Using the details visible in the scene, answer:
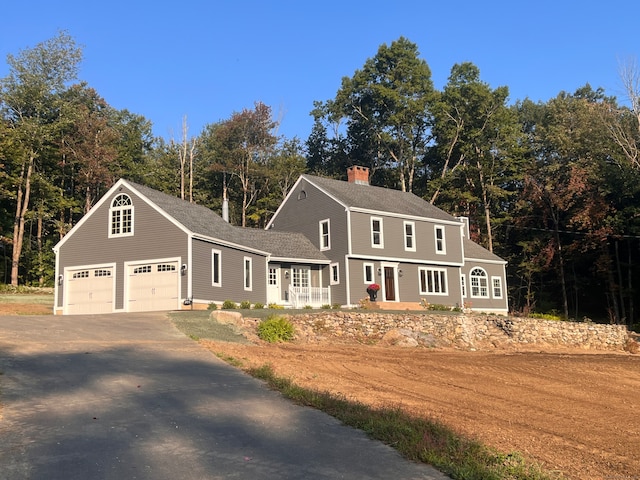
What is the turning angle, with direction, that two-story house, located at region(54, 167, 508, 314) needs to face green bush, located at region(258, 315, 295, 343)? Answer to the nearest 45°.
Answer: approximately 45° to its right

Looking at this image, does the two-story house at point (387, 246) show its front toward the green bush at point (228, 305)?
no

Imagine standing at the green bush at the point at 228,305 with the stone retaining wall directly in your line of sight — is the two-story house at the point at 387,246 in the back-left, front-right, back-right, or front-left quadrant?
front-left

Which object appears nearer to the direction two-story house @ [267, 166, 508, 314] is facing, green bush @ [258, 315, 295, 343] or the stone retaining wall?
the stone retaining wall

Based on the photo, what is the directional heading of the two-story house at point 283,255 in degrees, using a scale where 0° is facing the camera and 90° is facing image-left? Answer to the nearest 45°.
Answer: approximately 315°

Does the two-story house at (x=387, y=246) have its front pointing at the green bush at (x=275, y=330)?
no

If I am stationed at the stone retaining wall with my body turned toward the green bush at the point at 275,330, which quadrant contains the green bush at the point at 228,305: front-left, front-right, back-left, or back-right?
front-right

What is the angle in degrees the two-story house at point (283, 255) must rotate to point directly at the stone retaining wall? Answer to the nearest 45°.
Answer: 0° — it already faces it

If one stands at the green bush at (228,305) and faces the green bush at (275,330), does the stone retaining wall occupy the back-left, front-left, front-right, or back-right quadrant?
front-left
